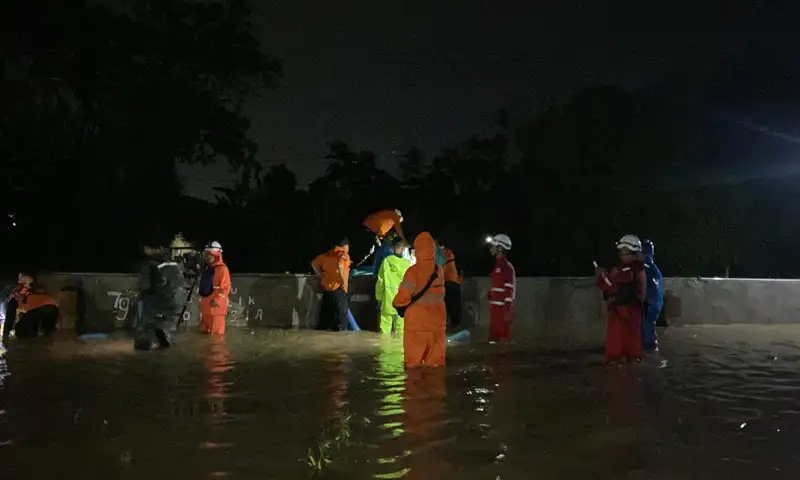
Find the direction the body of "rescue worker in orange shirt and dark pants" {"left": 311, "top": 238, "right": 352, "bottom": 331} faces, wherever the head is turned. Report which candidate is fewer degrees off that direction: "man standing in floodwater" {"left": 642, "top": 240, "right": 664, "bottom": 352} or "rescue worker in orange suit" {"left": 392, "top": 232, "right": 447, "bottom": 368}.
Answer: the man standing in floodwater

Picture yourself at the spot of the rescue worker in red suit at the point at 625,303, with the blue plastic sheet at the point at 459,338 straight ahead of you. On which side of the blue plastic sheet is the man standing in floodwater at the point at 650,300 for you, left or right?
right

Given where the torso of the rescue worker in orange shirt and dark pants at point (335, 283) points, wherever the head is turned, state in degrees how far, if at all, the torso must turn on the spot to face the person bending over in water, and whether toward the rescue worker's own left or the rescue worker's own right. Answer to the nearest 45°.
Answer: approximately 135° to the rescue worker's own left

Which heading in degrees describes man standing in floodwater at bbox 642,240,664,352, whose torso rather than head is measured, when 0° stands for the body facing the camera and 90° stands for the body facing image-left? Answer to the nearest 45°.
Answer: approximately 90°

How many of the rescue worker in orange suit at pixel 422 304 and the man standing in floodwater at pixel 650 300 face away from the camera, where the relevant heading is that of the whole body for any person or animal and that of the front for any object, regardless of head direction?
1

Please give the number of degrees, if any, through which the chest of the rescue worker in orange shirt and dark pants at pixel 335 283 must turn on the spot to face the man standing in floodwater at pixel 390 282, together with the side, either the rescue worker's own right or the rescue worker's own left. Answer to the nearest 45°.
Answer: approximately 90° to the rescue worker's own right

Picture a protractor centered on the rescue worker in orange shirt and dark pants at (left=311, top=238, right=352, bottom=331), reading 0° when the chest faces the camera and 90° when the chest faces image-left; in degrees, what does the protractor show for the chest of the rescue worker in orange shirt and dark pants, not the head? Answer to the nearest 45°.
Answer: approximately 225°

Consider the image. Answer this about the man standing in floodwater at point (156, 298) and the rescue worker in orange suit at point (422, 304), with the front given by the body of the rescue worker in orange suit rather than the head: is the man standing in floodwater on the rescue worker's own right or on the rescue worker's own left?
on the rescue worker's own left

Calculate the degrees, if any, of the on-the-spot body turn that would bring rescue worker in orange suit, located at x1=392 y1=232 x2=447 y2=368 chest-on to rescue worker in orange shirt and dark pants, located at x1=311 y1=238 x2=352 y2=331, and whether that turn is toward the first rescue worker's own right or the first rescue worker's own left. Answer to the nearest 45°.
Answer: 0° — they already face them

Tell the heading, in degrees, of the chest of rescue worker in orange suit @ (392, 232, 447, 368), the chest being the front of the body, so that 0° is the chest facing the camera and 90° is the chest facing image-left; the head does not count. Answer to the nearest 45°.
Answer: approximately 180°
